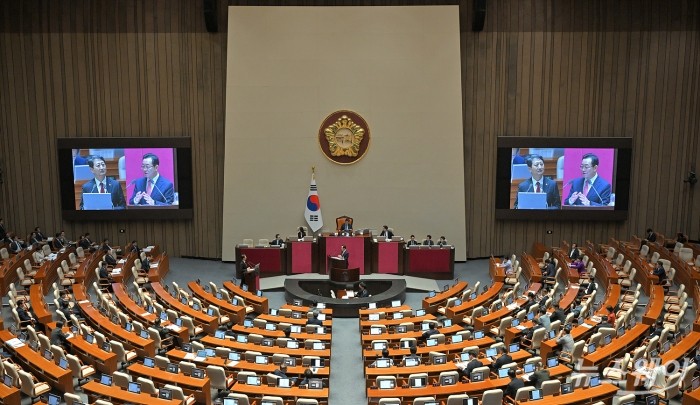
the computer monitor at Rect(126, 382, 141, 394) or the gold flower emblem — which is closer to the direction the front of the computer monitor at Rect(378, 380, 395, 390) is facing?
the computer monitor at Rect(126, 382, 141, 394)

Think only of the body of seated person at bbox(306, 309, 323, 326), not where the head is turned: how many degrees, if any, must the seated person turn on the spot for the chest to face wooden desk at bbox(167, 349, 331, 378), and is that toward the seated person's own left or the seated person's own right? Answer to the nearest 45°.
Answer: approximately 135° to the seated person's own left

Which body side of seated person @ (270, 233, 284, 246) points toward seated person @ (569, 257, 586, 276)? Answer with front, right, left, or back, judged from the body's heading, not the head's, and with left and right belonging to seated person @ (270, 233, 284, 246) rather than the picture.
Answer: left

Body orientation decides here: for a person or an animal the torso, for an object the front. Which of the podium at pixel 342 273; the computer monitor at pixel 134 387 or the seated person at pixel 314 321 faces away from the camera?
the seated person

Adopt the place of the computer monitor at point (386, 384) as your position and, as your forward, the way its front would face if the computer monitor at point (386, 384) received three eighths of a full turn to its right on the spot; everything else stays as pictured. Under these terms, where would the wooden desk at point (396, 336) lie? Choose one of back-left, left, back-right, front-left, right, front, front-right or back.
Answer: front-right

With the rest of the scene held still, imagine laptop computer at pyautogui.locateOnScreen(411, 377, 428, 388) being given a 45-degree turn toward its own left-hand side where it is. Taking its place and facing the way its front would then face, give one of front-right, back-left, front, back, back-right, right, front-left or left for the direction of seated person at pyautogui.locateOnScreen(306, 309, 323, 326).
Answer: back

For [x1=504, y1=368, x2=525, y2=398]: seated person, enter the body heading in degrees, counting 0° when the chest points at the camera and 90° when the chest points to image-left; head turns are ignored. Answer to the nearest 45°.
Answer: approximately 135°

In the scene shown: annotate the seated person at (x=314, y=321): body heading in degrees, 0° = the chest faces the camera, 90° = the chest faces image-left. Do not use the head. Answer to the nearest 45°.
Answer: approximately 180°

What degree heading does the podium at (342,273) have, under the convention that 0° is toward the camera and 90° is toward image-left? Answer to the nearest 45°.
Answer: approximately 0°

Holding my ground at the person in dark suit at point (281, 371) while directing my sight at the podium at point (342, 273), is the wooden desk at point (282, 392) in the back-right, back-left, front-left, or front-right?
back-right
